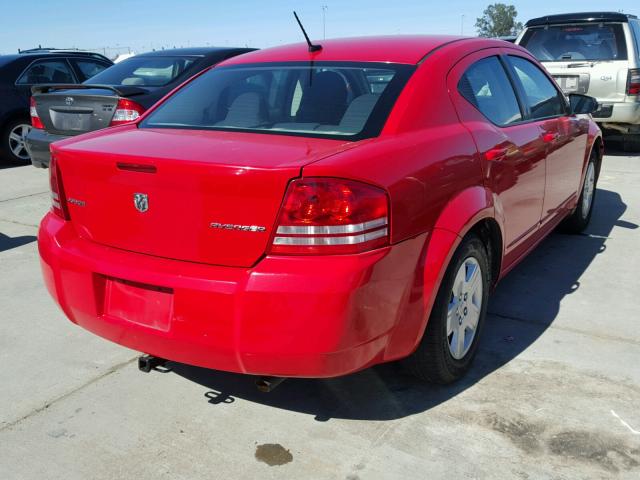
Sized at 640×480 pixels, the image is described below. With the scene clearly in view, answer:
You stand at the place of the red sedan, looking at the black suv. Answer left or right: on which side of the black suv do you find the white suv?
right

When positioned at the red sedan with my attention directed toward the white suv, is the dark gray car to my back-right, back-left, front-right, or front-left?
front-left

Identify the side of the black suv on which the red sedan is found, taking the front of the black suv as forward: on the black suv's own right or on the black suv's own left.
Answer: on the black suv's own right

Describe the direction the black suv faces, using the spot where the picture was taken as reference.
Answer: facing away from the viewer and to the right of the viewer

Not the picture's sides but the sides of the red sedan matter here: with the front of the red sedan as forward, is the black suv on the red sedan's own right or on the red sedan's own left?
on the red sedan's own left

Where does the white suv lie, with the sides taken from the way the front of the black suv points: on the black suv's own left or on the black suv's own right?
on the black suv's own right

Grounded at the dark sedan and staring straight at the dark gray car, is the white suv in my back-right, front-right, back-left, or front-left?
front-left

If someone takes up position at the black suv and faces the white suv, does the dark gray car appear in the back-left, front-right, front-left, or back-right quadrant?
front-right

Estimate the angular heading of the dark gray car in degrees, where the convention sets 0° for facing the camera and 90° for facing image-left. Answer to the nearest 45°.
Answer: approximately 225°

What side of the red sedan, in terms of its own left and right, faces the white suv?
front

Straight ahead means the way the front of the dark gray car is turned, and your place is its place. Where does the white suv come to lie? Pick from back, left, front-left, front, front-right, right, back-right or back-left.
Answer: front-right

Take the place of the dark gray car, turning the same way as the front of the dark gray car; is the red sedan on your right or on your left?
on your right

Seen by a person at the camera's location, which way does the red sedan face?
facing away from the viewer and to the right of the viewer
